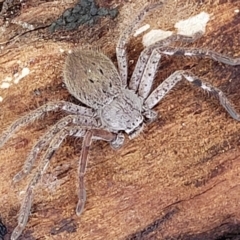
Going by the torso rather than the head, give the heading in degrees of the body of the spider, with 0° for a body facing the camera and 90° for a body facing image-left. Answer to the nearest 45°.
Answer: approximately 315°
